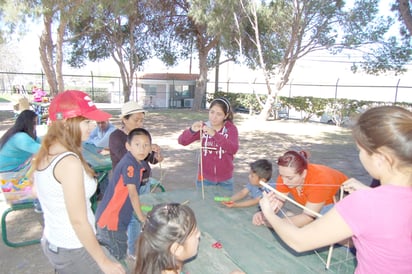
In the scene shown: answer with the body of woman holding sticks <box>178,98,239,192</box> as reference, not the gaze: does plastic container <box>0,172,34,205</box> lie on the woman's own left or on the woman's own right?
on the woman's own right

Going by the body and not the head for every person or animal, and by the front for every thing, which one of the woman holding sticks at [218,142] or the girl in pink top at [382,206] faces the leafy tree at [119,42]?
the girl in pink top

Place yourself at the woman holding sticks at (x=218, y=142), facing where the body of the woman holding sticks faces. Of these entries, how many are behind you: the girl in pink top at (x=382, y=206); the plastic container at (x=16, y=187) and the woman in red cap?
0

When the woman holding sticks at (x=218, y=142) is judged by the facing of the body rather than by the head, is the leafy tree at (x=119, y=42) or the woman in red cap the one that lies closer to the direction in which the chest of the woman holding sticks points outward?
the woman in red cap

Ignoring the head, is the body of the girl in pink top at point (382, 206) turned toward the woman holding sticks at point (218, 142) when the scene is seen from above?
yes

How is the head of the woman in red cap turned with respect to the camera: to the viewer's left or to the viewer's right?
to the viewer's right

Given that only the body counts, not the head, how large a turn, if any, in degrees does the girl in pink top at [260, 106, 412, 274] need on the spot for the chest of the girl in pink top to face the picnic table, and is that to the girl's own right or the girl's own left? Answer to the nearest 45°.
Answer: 0° — they already face it

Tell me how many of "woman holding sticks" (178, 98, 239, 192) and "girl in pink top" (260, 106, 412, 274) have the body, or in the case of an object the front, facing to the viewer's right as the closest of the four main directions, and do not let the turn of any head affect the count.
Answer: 0

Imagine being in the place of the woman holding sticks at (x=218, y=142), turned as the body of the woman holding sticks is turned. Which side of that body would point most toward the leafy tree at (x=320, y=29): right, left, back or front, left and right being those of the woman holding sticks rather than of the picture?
back

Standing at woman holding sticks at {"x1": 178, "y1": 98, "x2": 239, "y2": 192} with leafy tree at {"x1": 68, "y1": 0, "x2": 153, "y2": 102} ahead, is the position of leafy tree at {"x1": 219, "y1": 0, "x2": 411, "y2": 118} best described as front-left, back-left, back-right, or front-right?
front-right

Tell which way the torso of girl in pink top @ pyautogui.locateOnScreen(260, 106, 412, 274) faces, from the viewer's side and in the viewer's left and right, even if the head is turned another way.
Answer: facing away from the viewer and to the left of the viewer

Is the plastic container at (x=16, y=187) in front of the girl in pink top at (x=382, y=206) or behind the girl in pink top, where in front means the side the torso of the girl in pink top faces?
in front

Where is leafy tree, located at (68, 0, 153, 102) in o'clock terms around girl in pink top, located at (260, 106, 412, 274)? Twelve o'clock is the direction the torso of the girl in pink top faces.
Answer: The leafy tree is roughly at 12 o'clock from the girl in pink top.

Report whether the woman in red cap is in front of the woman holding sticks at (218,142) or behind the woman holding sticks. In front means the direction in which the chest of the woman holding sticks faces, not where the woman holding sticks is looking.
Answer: in front
